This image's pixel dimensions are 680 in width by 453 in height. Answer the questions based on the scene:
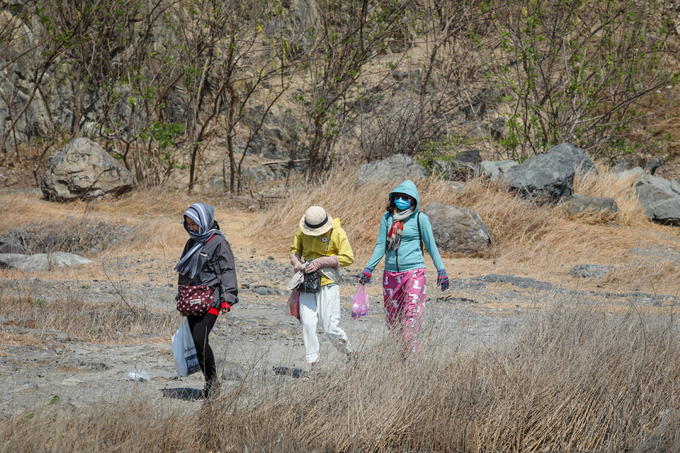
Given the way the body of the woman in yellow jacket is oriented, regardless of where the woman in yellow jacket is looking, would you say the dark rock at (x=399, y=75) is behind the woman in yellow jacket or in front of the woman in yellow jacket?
behind

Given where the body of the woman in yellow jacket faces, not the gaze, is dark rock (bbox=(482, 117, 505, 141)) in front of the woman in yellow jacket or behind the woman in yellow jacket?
behind

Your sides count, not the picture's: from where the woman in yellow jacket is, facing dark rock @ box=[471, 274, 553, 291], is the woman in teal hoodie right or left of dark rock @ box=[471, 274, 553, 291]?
right

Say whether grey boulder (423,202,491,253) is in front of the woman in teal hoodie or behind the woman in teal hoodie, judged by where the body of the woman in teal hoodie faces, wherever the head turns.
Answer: behind

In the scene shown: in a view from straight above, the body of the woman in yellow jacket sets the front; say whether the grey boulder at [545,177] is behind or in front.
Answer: behind

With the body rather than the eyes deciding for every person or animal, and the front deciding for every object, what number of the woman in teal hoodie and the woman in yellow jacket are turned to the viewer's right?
0

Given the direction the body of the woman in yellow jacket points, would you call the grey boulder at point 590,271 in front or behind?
behind

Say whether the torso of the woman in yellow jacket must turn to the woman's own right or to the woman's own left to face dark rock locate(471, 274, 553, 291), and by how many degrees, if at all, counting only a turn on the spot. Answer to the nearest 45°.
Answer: approximately 180°

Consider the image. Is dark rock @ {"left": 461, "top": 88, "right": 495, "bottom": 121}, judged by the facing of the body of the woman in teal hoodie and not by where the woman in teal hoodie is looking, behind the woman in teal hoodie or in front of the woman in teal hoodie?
behind

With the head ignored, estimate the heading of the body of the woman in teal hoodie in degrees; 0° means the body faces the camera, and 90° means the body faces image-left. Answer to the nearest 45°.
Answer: approximately 45°
